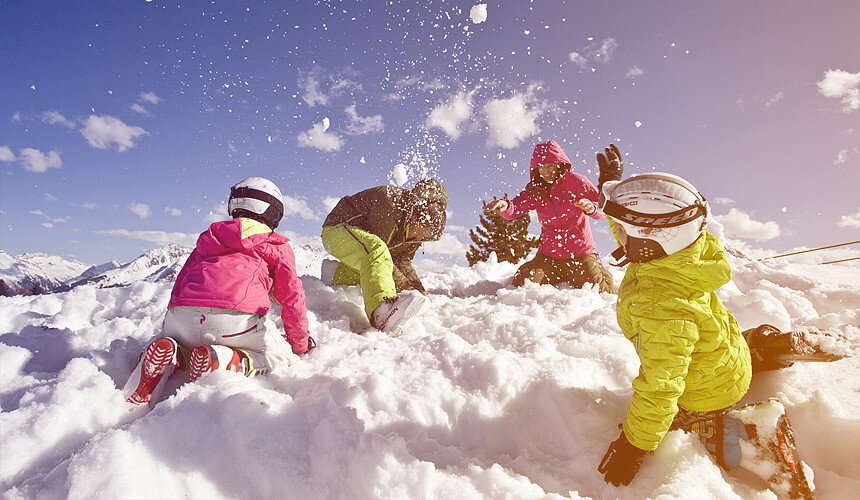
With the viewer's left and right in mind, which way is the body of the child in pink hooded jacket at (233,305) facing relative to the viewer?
facing away from the viewer and to the right of the viewer

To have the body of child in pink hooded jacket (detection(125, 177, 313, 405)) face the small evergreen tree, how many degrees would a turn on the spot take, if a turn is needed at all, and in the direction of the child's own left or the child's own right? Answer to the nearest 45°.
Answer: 0° — they already face it

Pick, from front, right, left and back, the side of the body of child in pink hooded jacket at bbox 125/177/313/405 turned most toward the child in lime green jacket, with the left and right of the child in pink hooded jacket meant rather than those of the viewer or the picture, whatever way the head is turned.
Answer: right

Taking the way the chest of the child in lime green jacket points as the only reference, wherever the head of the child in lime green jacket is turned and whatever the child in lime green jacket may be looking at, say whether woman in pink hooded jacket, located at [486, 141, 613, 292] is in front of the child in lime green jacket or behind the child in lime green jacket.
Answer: in front

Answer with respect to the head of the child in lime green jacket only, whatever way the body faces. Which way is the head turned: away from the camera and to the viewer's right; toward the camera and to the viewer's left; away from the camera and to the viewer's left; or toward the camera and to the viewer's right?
away from the camera and to the viewer's left

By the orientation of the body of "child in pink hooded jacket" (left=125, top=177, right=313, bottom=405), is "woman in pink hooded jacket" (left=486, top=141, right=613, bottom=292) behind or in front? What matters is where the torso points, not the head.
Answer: in front

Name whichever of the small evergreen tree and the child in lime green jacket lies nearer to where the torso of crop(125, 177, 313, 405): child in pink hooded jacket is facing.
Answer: the small evergreen tree

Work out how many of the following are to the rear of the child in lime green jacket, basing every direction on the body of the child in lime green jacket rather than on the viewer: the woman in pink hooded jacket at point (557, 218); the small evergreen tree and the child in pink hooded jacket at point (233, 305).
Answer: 0

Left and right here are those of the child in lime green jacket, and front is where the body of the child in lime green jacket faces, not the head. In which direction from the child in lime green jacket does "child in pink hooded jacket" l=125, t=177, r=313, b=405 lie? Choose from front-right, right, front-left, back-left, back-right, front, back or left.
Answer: front-left

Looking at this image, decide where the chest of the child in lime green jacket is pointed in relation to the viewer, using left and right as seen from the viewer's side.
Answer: facing away from the viewer and to the left of the viewer

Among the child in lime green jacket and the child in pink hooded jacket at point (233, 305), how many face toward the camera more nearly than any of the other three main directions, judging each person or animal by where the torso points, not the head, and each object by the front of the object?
0
